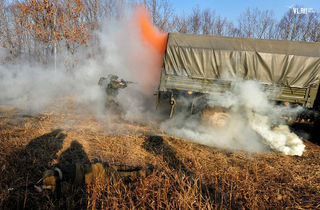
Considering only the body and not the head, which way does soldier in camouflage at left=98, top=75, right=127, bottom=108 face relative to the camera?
to the viewer's right

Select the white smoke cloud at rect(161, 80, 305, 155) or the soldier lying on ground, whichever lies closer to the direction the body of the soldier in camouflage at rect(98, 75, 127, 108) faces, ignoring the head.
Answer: the white smoke cloud

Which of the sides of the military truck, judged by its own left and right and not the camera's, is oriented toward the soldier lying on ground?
right

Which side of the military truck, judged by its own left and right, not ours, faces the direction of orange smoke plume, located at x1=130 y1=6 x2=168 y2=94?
back

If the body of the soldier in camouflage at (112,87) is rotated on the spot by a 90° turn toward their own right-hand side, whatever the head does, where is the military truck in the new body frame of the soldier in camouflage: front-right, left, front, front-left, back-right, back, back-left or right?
front-left

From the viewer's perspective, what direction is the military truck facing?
to the viewer's right

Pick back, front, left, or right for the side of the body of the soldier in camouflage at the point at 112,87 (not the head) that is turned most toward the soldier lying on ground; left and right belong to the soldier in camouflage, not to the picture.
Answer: right

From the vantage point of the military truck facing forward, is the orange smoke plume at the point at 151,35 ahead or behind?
behind
